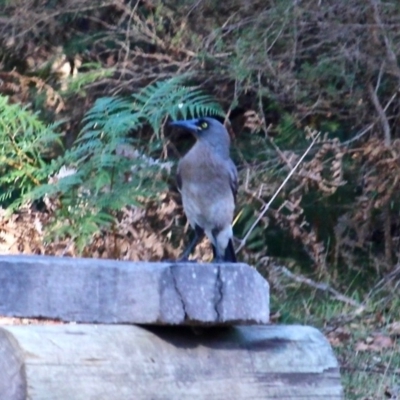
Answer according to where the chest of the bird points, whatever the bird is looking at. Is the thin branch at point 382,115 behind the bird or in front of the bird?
behind

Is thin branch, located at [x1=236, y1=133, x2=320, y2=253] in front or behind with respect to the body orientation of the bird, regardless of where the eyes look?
behind

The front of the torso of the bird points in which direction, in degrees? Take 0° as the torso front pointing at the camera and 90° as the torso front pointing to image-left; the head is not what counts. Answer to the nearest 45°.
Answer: approximately 45°
